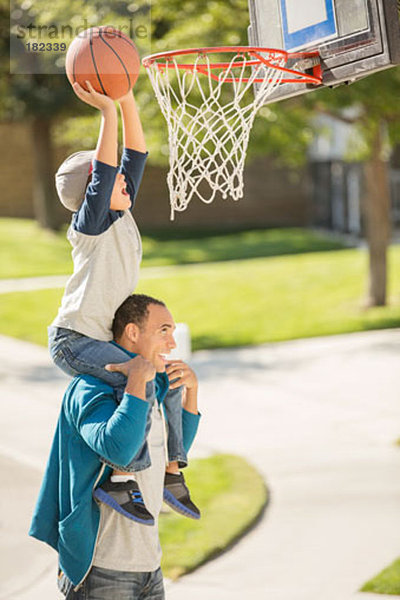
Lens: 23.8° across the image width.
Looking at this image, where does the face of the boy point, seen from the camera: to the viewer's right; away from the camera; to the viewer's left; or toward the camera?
to the viewer's right

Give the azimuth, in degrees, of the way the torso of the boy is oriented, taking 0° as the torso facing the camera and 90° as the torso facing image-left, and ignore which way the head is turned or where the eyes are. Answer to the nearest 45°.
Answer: approximately 270°
